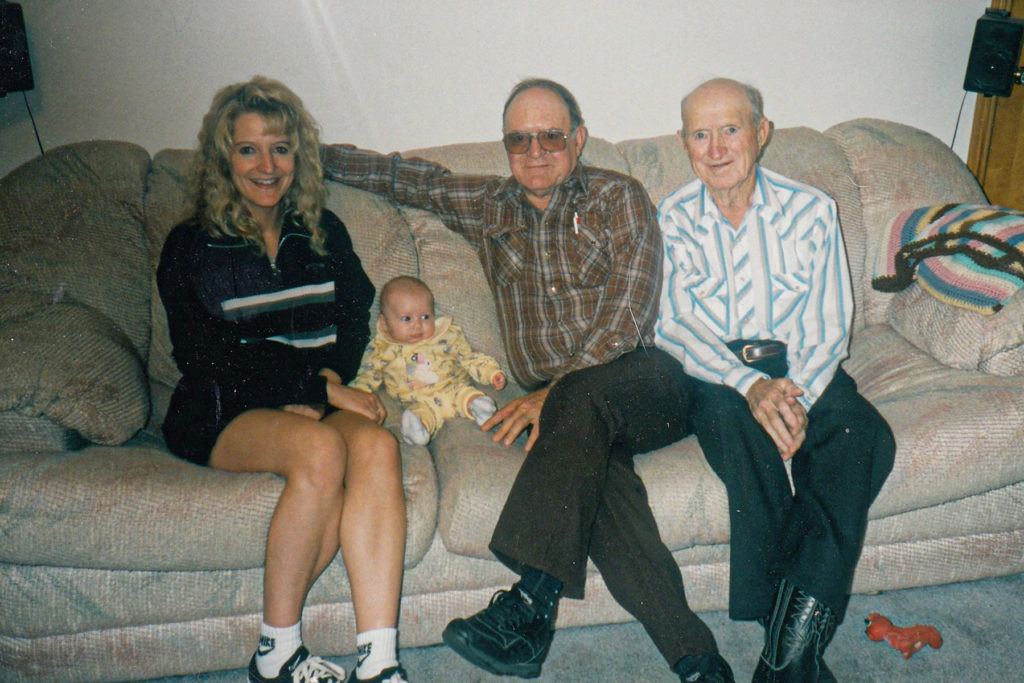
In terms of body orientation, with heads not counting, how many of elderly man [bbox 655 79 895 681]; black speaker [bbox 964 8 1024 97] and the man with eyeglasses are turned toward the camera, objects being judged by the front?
3

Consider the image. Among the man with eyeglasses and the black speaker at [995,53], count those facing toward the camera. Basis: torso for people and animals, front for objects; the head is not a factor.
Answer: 2

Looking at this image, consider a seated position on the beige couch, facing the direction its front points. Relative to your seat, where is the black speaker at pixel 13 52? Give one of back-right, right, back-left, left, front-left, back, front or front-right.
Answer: back-right

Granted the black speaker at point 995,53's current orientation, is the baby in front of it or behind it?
in front

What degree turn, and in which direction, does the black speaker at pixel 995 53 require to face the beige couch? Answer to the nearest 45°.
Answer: approximately 45° to its right

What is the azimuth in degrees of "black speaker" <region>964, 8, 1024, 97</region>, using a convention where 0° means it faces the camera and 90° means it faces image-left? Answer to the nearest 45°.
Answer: approximately 0°

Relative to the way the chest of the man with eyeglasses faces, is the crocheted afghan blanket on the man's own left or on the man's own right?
on the man's own left

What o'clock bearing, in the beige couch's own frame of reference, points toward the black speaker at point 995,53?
The black speaker is roughly at 8 o'clock from the beige couch.
